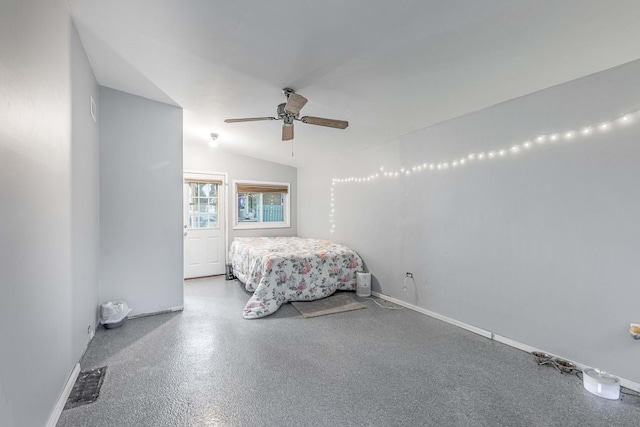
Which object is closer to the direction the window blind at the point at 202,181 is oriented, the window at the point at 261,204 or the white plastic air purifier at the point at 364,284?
the white plastic air purifier

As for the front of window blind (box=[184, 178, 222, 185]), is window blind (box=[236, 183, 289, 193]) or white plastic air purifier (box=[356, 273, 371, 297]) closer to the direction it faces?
the white plastic air purifier

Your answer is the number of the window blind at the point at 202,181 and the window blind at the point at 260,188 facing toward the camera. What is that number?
2

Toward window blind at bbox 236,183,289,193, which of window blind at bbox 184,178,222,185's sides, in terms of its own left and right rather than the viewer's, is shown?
left

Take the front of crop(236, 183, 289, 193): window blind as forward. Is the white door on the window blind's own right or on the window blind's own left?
on the window blind's own right

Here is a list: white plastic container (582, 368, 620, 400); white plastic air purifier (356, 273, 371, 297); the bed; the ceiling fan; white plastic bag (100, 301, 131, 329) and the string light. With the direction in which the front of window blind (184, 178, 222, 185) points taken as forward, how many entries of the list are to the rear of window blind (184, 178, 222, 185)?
0

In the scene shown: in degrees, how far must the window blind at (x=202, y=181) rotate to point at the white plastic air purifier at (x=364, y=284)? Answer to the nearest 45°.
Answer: approximately 45° to its left

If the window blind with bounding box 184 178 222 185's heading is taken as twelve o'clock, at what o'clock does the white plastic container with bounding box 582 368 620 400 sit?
The white plastic container is roughly at 11 o'clock from the window blind.

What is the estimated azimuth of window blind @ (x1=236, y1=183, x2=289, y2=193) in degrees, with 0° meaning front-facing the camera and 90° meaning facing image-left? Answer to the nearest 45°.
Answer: approximately 0°

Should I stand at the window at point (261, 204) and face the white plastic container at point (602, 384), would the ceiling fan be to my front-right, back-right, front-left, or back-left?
front-right

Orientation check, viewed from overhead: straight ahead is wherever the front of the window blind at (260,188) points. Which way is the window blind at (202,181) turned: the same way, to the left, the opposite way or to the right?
the same way

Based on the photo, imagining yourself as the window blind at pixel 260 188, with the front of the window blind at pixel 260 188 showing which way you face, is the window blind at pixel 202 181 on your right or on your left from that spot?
on your right

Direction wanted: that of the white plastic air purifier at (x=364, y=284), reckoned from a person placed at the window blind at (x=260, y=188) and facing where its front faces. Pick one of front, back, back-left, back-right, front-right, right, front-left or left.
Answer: front-left

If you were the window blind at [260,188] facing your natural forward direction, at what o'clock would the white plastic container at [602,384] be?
The white plastic container is roughly at 11 o'clock from the window blind.

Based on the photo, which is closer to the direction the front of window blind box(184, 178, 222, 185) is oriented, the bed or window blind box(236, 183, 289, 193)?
the bed

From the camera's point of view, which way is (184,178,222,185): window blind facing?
toward the camera
